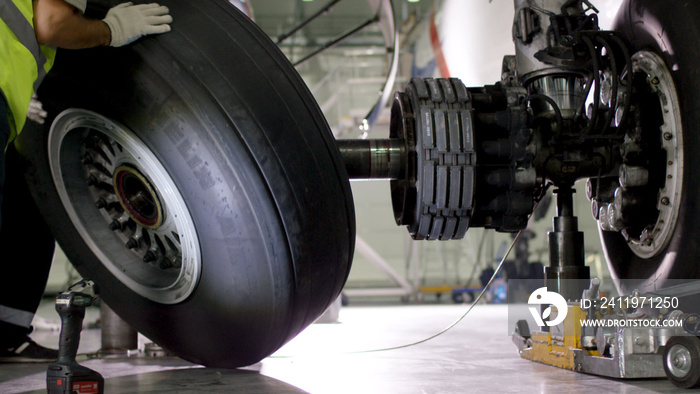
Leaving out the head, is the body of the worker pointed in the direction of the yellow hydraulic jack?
yes

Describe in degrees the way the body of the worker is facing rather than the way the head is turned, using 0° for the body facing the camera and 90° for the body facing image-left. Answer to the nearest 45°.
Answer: approximately 270°

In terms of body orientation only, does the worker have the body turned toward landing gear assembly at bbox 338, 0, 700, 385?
yes

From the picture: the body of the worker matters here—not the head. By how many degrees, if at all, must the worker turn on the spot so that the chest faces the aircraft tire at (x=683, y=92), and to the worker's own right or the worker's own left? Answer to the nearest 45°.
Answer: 0° — they already face it
